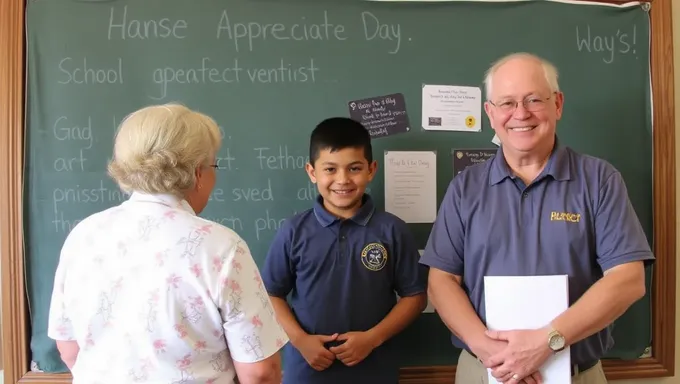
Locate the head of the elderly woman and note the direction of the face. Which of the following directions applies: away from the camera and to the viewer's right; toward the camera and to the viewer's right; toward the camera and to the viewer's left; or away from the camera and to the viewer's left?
away from the camera and to the viewer's right

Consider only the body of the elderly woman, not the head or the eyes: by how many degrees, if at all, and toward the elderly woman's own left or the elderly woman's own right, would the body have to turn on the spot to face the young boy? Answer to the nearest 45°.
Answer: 0° — they already face them

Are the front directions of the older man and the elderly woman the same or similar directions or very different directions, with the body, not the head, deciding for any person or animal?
very different directions

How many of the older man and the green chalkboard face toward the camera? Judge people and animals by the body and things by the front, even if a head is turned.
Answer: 2

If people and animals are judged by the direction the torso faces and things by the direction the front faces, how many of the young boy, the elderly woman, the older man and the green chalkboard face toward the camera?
3

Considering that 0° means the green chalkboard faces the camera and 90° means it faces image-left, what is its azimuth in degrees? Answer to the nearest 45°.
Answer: approximately 0°

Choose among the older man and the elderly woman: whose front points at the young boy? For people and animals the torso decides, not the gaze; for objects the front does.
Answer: the elderly woman

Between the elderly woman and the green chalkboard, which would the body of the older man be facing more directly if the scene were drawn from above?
the elderly woman

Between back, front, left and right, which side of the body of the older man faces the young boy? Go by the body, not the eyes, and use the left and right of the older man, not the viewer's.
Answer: right

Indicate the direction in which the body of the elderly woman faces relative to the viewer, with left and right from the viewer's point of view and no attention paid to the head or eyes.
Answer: facing away from the viewer and to the right of the viewer
